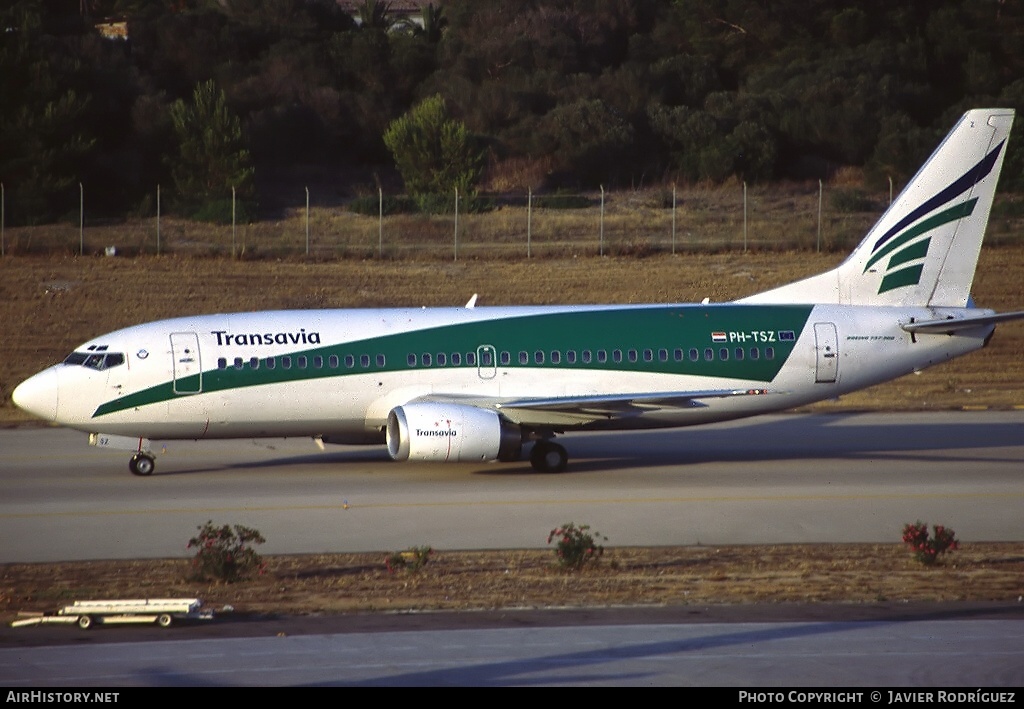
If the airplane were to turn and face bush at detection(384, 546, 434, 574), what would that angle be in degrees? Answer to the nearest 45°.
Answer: approximately 90° to its left

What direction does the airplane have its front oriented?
to the viewer's left

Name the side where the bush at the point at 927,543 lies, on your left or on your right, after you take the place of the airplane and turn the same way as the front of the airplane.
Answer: on your left

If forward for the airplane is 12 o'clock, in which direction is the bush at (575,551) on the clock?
The bush is roughly at 9 o'clock from the airplane.

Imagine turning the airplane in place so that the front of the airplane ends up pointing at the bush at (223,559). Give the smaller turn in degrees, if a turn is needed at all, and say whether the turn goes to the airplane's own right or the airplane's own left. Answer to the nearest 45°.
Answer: approximately 45° to the airplane's own left
